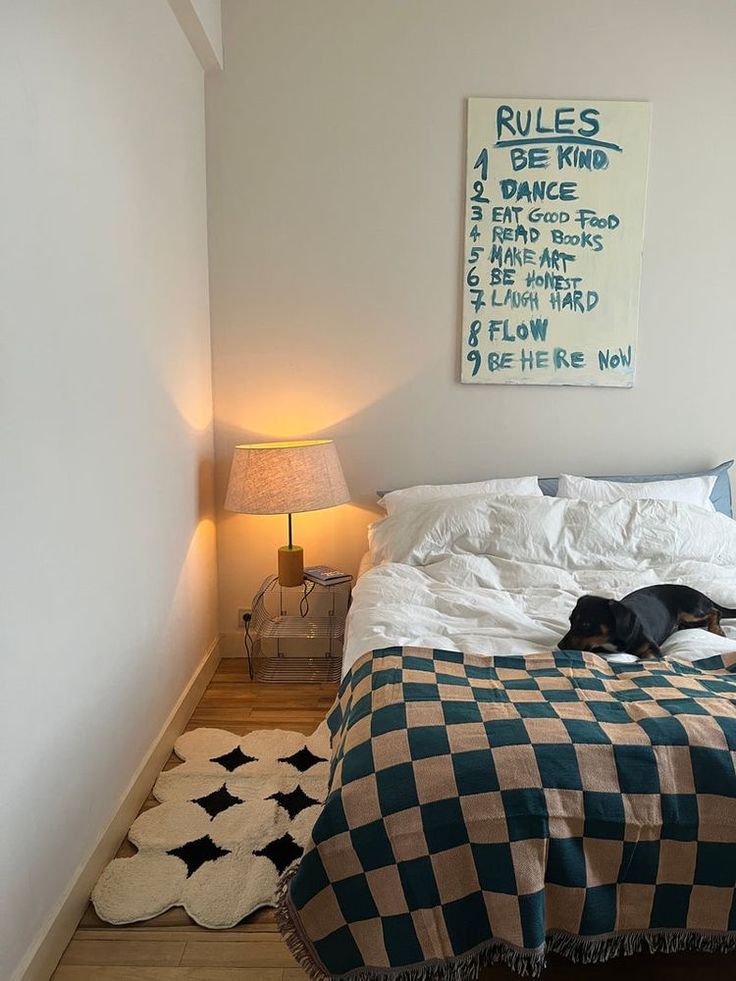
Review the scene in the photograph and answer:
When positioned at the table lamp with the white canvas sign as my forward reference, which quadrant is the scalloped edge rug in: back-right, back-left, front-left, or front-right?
back-right

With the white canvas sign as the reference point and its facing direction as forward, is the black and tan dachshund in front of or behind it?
in front

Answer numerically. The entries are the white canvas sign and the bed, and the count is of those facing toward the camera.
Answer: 2

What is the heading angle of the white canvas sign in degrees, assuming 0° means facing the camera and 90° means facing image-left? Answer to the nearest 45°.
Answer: approximately 0°

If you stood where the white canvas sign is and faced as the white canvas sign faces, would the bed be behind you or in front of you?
in front

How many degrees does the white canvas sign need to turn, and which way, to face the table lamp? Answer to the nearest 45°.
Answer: approximately 45° to its right

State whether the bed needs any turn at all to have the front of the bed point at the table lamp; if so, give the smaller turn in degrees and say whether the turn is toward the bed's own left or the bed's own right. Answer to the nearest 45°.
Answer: approximately 135° to the bed's own right

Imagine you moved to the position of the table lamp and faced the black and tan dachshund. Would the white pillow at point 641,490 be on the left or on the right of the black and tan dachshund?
left

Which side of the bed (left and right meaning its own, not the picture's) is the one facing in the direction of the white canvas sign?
back

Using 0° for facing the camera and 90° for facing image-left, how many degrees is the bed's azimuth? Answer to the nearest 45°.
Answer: approximately 0°
